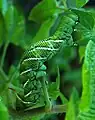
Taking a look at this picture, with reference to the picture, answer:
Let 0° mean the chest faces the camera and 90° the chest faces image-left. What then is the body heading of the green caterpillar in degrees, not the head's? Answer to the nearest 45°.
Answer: approximately 270°
